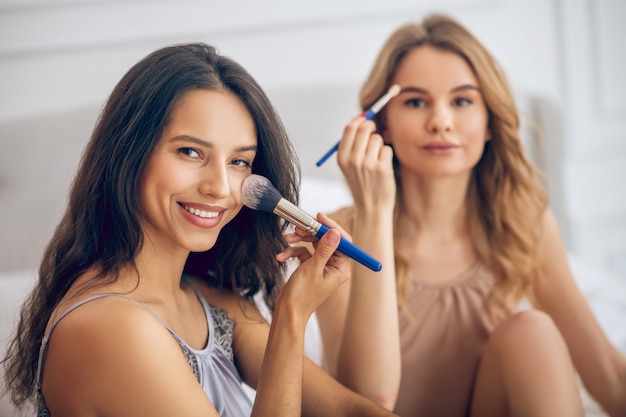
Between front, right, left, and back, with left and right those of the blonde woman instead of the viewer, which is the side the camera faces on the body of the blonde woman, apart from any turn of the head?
front
